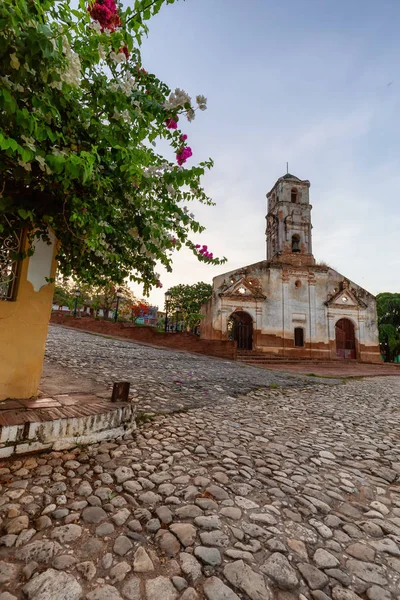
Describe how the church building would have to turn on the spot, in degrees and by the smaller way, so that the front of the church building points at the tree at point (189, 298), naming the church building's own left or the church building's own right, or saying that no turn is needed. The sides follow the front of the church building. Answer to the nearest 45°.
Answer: approximately 90° to the church building's own right

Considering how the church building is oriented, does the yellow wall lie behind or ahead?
ahead

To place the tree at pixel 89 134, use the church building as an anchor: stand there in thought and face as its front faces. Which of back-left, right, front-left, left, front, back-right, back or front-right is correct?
front

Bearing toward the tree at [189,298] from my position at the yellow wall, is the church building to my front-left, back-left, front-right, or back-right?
front-right

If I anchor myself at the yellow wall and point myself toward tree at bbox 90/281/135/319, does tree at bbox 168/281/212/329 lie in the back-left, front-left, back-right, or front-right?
front-right

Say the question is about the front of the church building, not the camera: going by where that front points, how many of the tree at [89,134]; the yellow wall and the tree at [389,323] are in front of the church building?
2

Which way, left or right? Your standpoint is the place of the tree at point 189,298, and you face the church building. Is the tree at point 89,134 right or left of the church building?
right

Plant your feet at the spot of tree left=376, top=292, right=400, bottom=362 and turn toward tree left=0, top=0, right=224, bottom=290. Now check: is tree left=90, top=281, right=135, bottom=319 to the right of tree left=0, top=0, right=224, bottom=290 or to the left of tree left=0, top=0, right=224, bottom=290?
right

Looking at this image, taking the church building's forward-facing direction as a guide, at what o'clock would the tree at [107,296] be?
The tree is roughly at 3 o'clock from the church building.

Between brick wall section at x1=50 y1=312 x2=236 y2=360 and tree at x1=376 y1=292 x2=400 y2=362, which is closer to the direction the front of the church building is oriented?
the brick wall section

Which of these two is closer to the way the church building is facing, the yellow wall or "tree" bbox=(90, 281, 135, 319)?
the yellow wall

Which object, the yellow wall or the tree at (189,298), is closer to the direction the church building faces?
the yellow wall

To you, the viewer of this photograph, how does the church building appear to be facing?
facing the viewer
